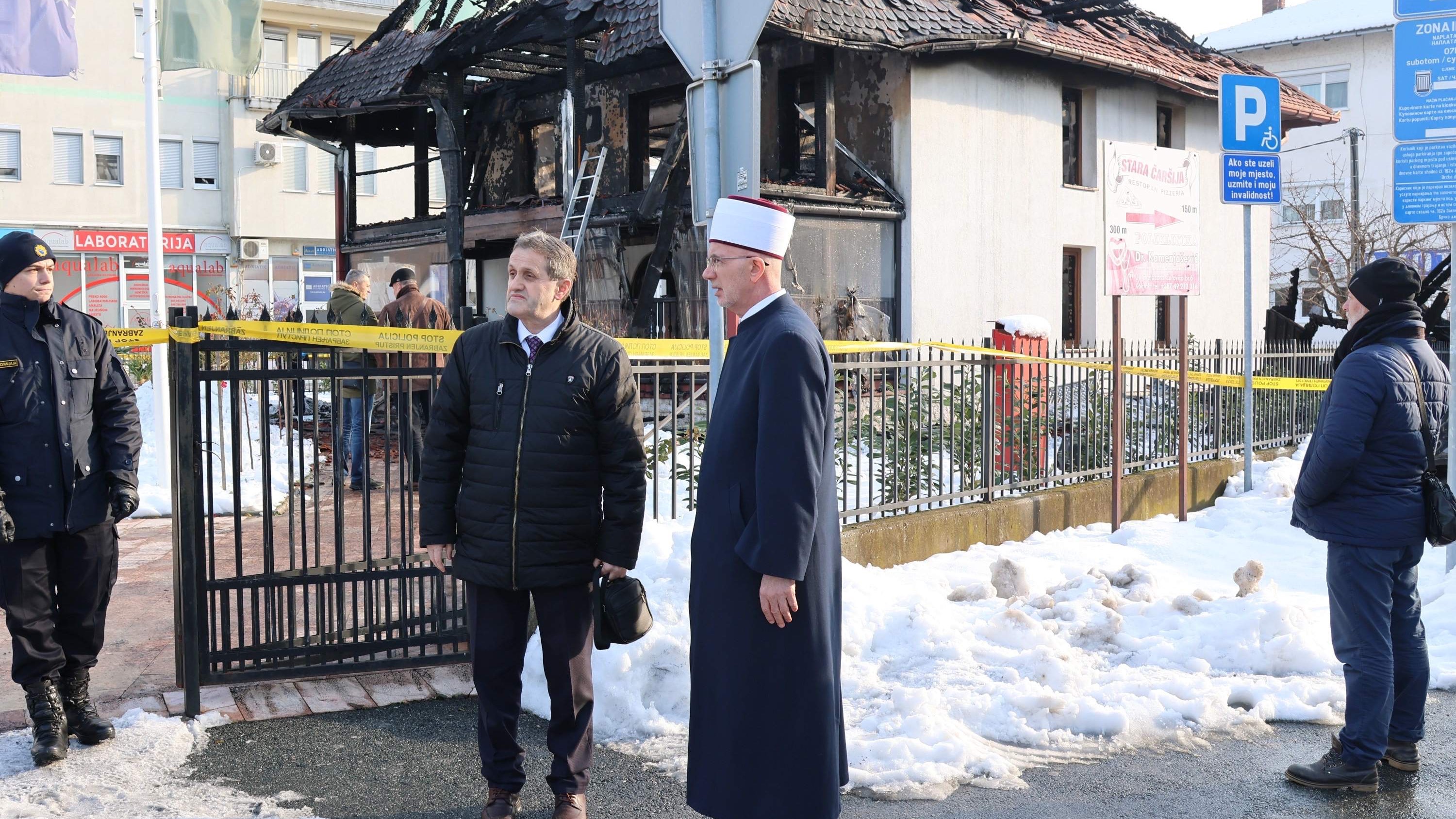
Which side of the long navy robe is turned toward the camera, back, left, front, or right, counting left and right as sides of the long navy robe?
left

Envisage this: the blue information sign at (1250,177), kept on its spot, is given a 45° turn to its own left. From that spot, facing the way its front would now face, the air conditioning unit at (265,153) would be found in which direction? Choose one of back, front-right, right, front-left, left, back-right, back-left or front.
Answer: back

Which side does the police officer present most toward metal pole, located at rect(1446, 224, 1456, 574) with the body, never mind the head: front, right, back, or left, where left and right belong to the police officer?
left

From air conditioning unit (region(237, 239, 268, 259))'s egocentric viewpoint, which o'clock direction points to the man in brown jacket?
The man in brown jacket is roughly at 12 o'clock from the air conditioning unit.

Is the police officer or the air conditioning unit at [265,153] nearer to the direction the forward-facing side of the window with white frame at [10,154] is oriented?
the police officer
